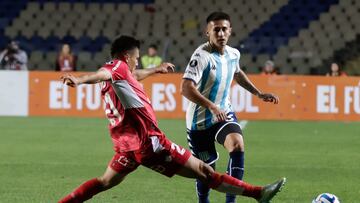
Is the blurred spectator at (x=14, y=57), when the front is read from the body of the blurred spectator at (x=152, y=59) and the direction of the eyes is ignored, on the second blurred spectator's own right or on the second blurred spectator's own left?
on the second blurred spectator's own right

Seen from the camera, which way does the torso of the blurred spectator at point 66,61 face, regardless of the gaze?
toward the camera

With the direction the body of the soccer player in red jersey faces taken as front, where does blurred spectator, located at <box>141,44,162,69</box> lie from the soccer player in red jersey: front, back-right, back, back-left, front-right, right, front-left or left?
front-left

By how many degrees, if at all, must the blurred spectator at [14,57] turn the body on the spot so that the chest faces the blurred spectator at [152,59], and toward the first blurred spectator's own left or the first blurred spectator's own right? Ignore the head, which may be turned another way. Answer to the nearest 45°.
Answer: approximately 45° to the first blurred spectator's own left

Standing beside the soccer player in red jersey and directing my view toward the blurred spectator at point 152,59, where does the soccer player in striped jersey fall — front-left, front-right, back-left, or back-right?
front-right

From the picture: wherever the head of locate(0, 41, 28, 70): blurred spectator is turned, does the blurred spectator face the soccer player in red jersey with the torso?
yes

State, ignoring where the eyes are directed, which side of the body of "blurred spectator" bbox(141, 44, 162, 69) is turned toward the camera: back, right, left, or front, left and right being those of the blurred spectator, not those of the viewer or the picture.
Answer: front

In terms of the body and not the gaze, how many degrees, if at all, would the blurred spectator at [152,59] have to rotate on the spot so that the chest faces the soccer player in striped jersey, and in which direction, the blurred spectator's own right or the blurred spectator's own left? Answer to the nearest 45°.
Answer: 0° — they already face them

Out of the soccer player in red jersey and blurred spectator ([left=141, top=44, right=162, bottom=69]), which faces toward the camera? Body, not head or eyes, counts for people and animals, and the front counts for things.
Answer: the blurred spectator

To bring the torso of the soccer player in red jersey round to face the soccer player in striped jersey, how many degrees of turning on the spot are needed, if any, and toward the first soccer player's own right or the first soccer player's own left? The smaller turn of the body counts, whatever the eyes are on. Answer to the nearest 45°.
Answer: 0° — they already face them

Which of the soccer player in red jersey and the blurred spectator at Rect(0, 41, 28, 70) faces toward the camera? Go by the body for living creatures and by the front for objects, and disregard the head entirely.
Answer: the blurred spectator

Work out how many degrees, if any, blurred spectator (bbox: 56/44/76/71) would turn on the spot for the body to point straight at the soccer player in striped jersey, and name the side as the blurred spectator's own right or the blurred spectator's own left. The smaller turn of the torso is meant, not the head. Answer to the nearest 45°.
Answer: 0° — they already face them

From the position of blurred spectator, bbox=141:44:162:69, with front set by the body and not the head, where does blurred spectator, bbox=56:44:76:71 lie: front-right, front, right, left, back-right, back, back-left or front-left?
right
